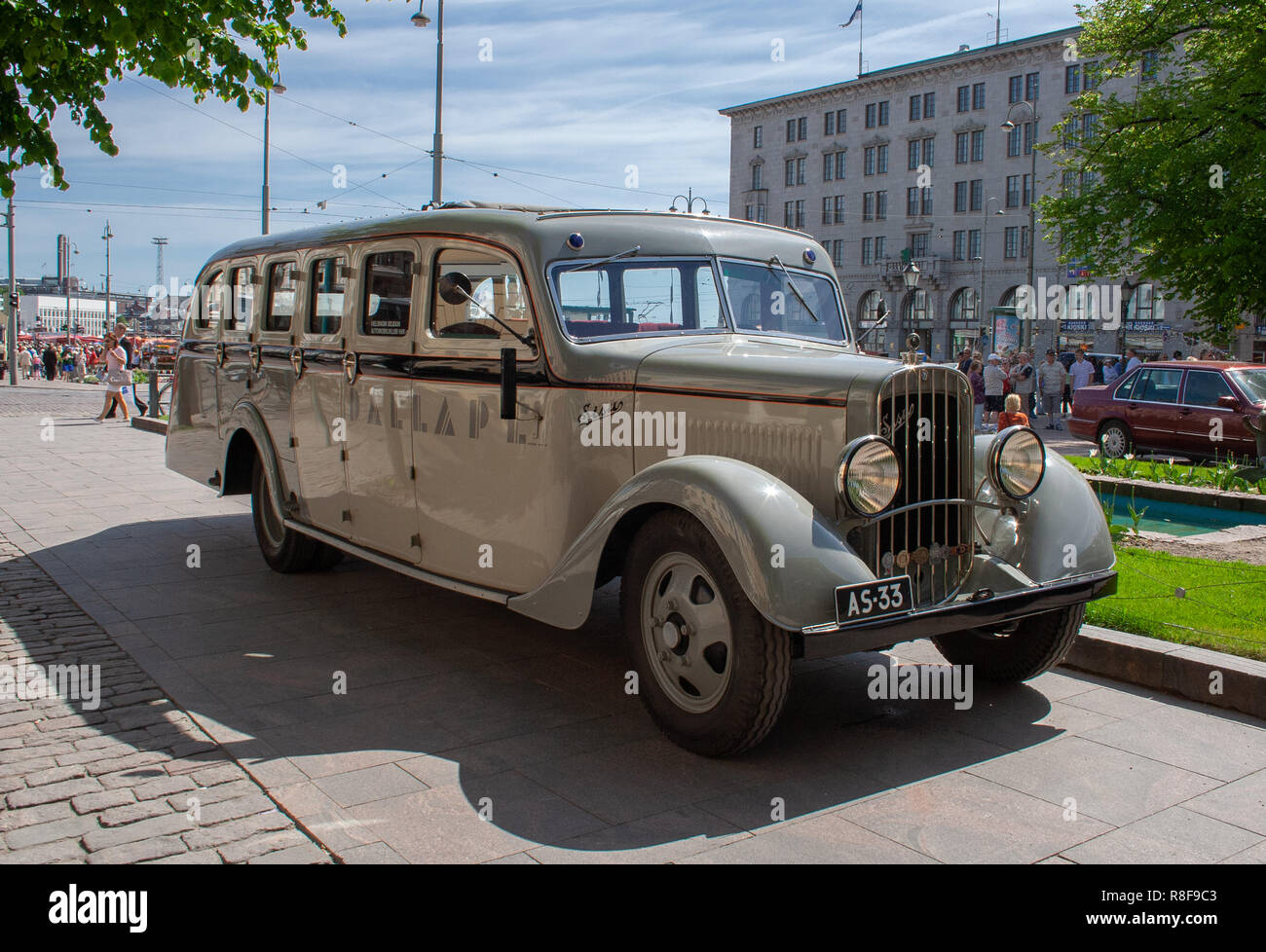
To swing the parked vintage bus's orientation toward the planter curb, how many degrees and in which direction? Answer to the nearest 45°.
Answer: approximately 45° to its left

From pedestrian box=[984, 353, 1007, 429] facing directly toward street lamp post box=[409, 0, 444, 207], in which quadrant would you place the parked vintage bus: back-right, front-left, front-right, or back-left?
front-left

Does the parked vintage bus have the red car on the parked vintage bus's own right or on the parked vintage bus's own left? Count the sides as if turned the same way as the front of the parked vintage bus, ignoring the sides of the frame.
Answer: on the parked vintage bus's own left

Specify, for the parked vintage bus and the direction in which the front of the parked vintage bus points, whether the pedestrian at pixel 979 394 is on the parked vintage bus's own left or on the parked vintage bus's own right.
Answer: on the parked vintage bus's own left

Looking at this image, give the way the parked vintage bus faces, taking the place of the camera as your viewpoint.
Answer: facing the viewer and to the right of the viewer

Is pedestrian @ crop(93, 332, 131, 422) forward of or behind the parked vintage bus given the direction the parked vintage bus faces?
behind

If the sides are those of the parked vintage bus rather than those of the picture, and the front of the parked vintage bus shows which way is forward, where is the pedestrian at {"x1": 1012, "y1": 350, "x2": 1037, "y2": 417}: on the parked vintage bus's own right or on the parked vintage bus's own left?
on the parked vintage bus's own left

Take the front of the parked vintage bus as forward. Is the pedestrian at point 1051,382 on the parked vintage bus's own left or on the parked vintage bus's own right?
on the parked vintage bus's own left

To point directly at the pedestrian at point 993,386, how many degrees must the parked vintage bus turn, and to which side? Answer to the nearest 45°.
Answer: approximately 135° to its left
